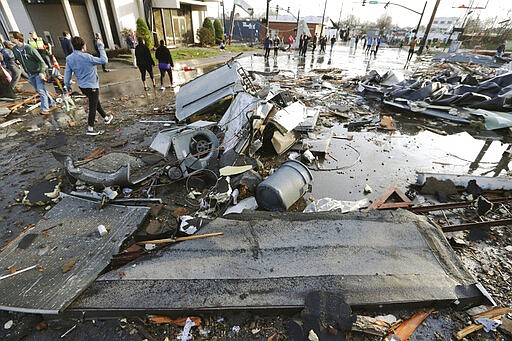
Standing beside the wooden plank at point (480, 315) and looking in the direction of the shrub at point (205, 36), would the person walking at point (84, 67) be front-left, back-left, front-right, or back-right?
front-left

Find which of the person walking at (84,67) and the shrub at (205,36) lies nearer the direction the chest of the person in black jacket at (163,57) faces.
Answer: the shrub

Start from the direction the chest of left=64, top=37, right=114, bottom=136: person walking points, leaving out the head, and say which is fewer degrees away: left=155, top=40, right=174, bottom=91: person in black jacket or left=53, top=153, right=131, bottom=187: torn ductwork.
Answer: the person in black jacket

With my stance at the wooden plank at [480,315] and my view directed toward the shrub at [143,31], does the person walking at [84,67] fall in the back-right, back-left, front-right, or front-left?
front-left

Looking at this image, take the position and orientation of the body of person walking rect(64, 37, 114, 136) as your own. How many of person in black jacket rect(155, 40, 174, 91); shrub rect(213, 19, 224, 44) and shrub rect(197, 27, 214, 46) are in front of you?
3

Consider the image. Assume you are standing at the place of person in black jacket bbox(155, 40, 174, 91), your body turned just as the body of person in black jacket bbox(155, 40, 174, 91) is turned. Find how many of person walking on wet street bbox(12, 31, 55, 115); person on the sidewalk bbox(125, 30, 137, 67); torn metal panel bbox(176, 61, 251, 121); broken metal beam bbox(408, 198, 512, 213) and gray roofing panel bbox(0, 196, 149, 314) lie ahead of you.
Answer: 1

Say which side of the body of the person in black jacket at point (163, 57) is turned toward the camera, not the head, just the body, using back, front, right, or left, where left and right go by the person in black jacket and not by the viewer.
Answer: back

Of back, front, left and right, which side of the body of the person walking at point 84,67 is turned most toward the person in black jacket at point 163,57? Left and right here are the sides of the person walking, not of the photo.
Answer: front

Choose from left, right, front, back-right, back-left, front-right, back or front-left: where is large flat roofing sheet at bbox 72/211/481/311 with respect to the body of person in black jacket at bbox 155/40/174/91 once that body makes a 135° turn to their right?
front-right

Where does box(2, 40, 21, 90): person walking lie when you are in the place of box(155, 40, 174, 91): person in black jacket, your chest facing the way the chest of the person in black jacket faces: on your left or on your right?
on your left

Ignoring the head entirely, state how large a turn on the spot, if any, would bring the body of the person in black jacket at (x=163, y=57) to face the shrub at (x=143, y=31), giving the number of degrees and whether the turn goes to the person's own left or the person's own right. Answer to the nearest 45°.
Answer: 0° — they already face it

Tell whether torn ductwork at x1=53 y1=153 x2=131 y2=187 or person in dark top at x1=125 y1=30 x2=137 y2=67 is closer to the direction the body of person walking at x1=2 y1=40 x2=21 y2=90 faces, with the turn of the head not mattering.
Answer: the person in dark top

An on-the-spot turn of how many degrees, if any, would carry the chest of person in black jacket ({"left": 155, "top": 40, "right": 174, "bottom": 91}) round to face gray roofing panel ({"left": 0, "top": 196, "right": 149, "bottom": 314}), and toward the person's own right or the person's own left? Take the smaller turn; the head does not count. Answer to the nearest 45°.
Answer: approximately 180°
